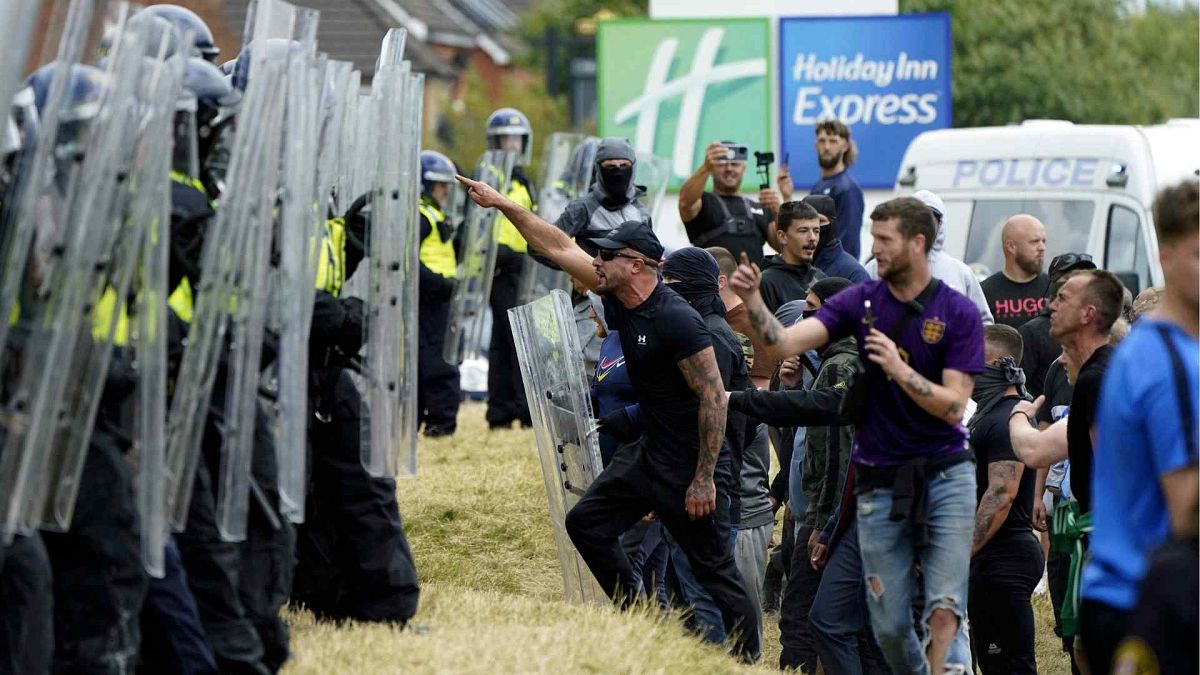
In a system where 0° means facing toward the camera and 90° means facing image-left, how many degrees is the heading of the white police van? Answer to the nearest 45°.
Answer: approximately 45°

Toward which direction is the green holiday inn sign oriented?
toward the camera

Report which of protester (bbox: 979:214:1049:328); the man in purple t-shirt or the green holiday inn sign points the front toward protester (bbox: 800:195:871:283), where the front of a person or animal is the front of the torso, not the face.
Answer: the green holiday inn sign

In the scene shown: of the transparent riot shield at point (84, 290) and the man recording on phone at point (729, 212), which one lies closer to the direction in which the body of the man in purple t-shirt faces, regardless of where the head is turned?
the transparent riot shield

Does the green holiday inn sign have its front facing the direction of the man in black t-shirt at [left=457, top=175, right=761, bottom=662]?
yes

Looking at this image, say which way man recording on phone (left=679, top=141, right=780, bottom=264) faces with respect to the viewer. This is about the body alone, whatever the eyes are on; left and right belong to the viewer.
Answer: facing the viewer

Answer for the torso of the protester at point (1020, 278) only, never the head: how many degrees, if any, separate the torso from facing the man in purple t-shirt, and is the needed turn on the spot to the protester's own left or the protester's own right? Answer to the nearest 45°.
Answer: approximately 45° to the protester's own right

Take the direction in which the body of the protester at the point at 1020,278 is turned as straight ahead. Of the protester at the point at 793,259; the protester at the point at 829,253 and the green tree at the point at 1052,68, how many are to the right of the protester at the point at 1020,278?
2

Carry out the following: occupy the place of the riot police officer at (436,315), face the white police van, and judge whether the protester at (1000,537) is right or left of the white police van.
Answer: right

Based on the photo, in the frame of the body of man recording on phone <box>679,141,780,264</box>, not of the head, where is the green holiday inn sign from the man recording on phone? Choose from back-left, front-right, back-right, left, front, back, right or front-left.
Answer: back

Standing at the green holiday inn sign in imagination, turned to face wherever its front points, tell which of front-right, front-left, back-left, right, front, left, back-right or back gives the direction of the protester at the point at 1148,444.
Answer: front

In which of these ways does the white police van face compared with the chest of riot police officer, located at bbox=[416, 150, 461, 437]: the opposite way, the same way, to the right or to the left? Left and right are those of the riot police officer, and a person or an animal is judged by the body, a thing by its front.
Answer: to the right

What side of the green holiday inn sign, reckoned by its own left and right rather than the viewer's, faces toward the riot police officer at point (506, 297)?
front

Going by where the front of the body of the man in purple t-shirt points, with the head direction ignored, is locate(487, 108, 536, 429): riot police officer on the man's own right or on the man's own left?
on the man's own right

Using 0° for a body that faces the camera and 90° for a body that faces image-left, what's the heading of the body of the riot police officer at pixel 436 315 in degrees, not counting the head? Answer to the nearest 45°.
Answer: approximately 315°

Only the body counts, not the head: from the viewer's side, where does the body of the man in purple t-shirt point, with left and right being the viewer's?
facing the viewer and to the left of the viewer

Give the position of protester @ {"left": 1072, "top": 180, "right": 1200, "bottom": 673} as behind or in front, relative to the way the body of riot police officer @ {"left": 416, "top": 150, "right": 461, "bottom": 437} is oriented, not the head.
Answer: in front
